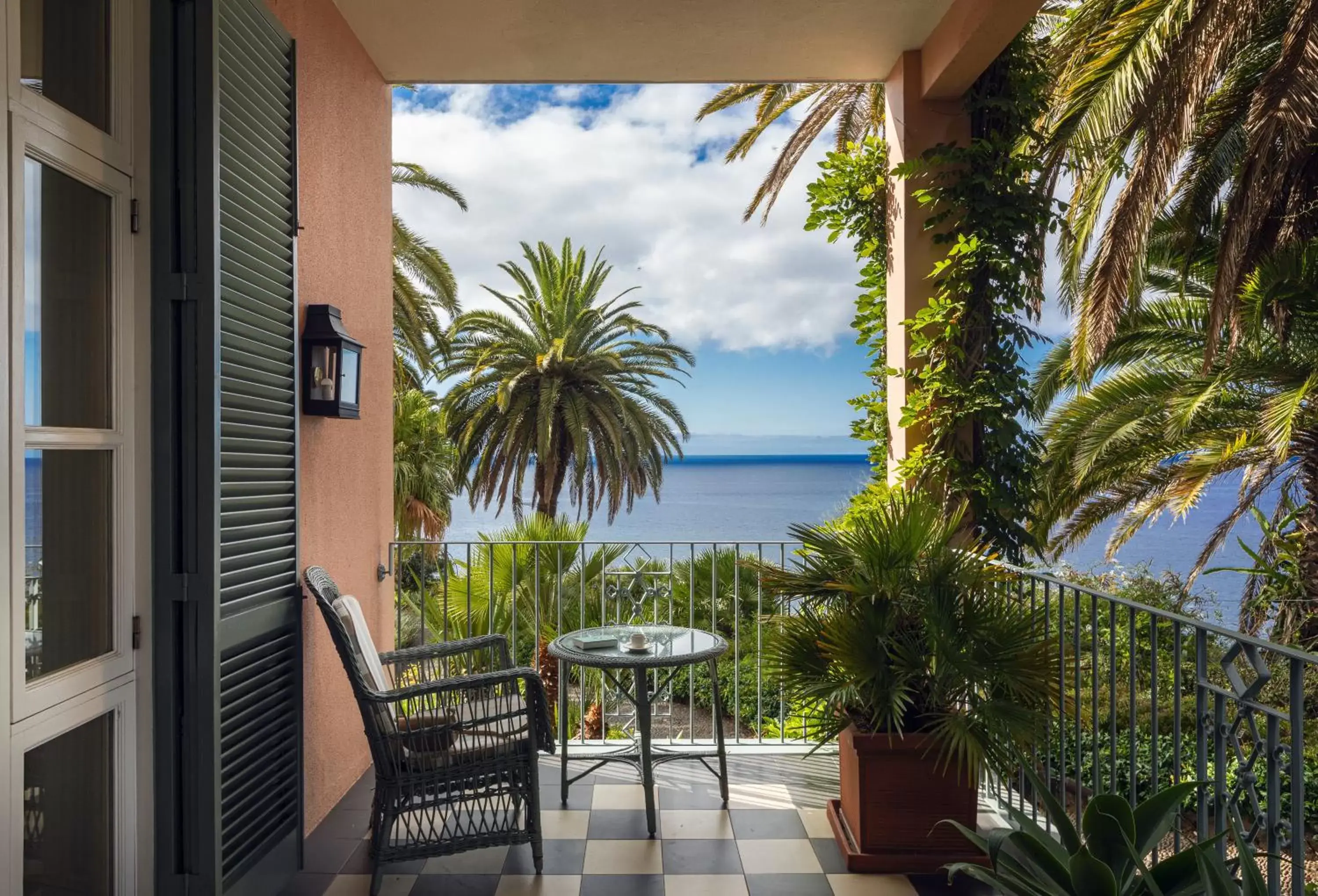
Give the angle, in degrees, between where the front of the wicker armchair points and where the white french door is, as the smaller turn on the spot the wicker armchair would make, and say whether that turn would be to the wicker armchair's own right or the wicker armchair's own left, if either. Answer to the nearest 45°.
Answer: approximately 135° to the wicker armchair's own right

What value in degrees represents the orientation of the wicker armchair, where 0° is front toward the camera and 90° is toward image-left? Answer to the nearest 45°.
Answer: approximately 270°

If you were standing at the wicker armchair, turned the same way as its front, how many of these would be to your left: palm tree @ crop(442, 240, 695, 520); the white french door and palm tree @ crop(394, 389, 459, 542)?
2

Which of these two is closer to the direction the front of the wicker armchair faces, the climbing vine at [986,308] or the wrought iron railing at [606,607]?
the climbing vine

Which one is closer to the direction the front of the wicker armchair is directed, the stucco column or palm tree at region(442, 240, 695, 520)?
the stucco column

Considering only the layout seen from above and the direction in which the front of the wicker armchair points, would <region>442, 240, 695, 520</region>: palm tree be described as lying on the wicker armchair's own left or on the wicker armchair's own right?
on the wicker armchair's own left

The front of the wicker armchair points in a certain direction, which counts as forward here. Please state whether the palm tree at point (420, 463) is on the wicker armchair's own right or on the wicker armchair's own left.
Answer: on the wicker armchair's own left
